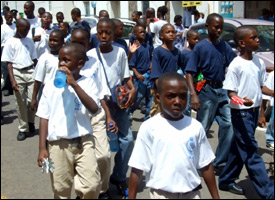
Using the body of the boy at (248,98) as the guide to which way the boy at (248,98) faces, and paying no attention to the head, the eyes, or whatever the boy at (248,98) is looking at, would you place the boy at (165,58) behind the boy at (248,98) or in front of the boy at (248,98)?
behind

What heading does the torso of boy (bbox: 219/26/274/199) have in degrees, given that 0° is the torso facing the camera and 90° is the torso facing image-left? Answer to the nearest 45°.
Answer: approximately 315°

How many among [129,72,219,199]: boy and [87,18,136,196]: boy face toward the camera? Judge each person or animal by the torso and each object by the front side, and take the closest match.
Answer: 2

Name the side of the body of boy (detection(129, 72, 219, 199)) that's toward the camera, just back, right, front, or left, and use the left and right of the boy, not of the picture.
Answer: front

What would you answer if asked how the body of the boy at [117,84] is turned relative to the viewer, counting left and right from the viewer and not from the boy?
facing the viewer

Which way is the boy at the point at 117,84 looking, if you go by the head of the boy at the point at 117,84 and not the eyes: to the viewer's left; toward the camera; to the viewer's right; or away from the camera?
toward the camera

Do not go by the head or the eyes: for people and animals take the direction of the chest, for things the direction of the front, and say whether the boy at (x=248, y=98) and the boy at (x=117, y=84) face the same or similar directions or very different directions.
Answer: same or similar directions

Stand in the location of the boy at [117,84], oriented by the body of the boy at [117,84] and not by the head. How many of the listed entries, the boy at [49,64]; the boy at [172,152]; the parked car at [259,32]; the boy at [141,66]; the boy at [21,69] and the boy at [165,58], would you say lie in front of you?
1

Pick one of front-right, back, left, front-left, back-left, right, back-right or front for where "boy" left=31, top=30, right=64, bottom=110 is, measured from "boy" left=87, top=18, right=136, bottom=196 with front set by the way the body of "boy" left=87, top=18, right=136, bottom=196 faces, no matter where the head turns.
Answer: back-right

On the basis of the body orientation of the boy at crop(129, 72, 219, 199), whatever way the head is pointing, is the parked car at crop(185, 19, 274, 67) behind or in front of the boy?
behind

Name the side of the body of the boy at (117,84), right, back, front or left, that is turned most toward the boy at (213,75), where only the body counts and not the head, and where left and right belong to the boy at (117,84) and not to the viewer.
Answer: left

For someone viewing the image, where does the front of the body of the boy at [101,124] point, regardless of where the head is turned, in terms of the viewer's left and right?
facing the viewer and to the left of the viewer
